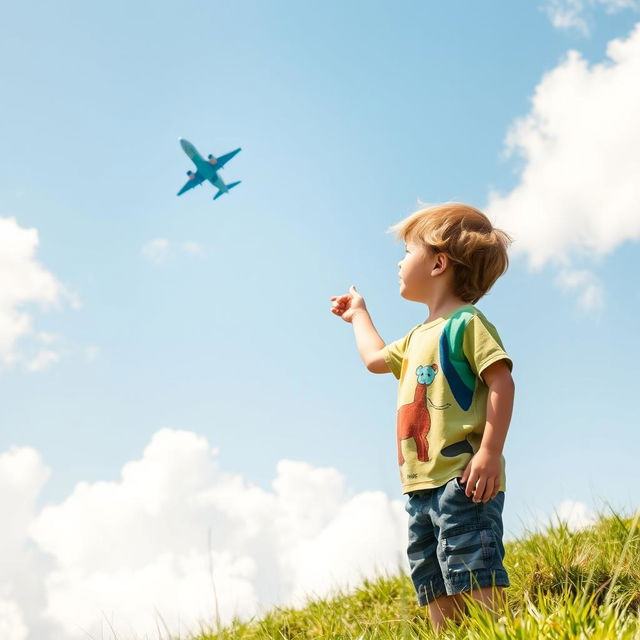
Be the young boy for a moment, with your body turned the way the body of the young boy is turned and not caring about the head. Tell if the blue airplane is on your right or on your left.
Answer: on your right

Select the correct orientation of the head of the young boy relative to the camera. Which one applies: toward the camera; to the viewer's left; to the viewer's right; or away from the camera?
to the viewer's left

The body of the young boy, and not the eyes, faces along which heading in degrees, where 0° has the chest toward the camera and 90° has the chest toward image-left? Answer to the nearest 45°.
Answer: approximately 45°
